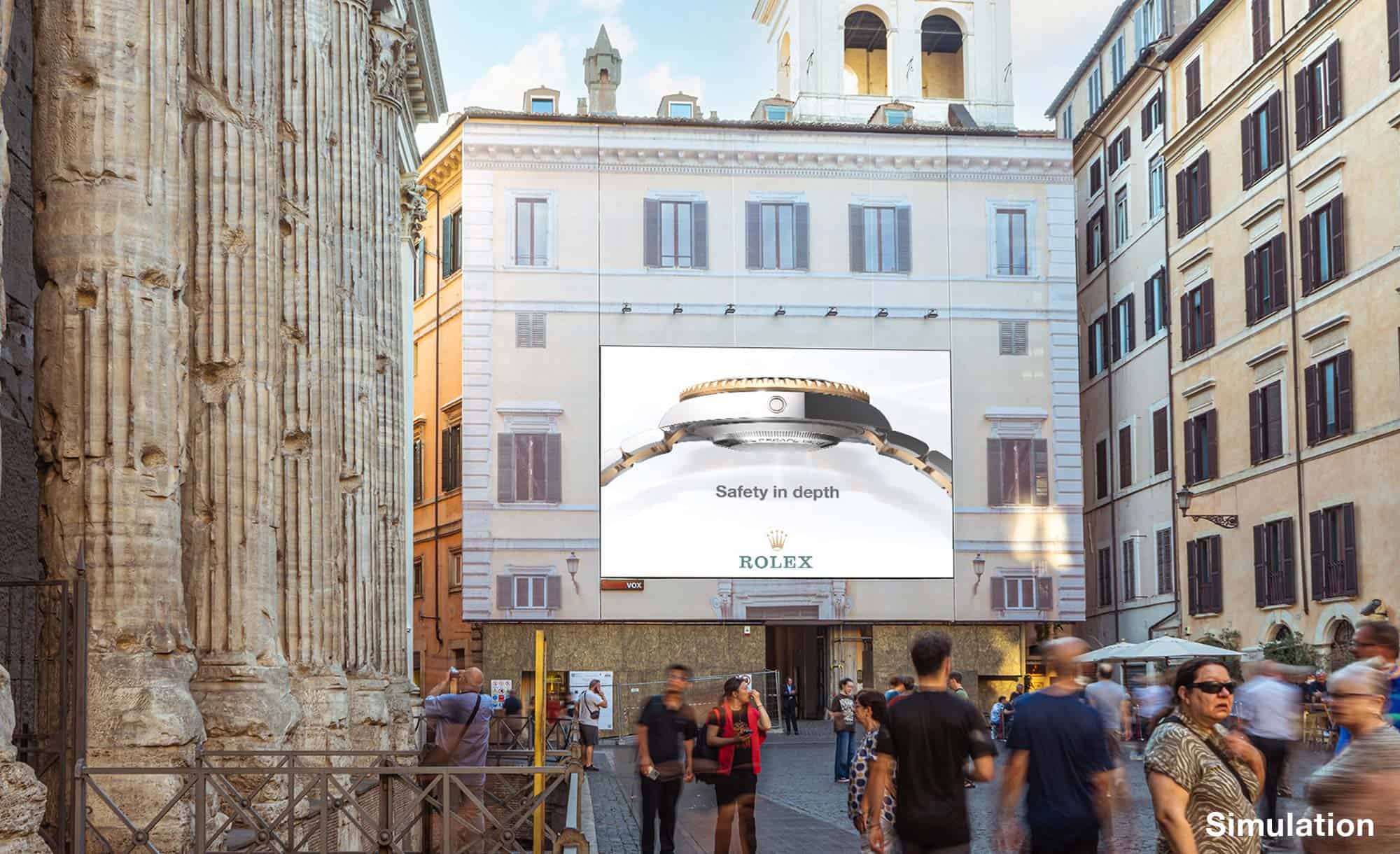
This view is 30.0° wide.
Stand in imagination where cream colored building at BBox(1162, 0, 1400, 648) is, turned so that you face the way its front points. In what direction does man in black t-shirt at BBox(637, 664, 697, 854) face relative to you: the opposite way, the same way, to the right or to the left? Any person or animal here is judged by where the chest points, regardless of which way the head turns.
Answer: to the left

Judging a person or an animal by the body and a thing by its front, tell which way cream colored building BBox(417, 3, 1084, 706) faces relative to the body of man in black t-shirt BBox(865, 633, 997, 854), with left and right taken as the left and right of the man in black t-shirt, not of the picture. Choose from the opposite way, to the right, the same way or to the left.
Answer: the opposite way

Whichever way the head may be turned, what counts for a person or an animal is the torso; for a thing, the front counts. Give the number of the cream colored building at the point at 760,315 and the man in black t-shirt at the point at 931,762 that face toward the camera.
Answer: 1

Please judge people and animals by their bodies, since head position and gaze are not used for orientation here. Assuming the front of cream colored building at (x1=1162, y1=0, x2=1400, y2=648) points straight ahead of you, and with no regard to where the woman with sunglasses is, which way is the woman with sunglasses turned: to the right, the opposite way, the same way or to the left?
to the left

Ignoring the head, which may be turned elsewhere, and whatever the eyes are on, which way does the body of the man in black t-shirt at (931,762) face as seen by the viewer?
away from the camera
